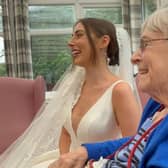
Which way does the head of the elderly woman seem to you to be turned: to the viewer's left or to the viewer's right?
to the viewer's left

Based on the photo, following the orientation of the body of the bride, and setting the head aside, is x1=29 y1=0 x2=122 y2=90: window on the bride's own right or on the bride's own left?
on the bride's own right

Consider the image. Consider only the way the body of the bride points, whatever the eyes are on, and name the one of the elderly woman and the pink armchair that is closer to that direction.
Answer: the pink armchair

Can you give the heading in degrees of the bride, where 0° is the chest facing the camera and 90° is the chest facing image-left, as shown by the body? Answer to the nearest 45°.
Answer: approximately 45°

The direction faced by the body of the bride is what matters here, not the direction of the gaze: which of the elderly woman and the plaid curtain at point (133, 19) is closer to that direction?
the elderly woman

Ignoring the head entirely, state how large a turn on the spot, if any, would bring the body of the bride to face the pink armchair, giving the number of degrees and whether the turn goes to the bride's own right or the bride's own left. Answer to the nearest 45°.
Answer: approximately 45° to the bride's own right
